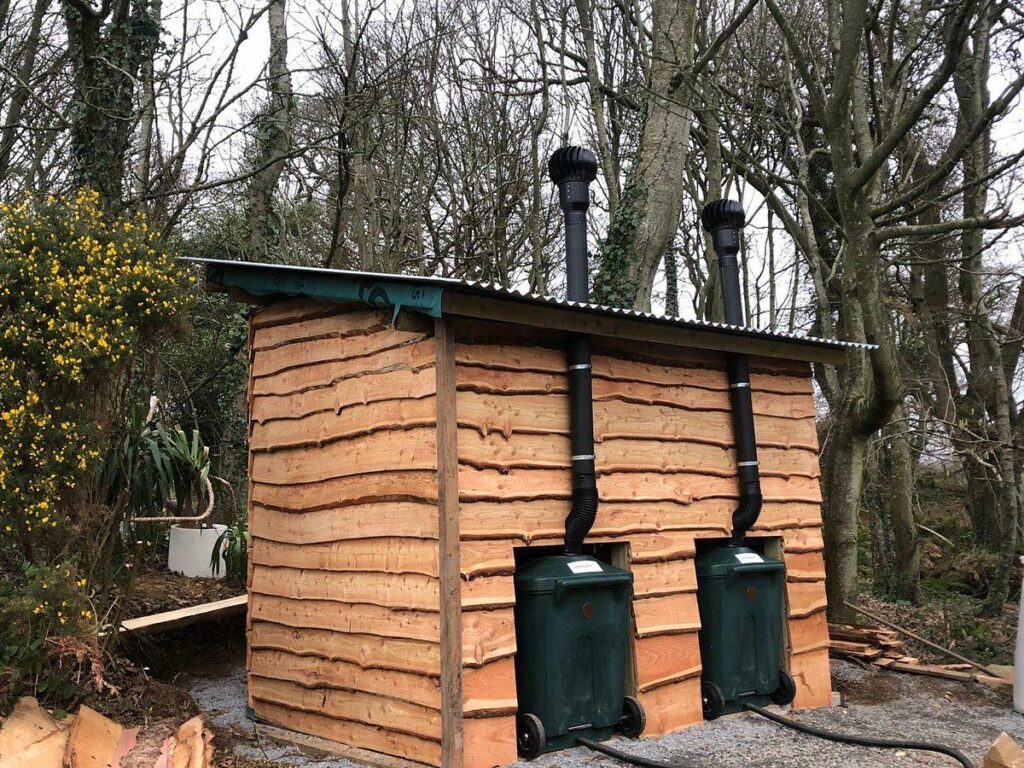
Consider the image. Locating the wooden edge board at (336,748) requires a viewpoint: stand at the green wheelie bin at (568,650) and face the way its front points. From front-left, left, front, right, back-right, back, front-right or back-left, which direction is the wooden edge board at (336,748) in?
front-left

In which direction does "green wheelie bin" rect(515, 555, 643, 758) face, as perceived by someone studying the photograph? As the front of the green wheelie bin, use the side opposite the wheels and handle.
facing away from the viewer and to the left of the viewer

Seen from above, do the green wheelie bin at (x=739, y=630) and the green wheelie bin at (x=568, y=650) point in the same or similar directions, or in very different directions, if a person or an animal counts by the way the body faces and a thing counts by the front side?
same or similar directions

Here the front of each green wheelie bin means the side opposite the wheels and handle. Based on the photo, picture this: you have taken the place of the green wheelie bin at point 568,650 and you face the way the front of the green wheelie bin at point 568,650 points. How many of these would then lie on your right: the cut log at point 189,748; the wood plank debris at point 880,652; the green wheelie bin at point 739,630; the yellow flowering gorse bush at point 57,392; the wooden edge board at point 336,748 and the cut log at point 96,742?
2

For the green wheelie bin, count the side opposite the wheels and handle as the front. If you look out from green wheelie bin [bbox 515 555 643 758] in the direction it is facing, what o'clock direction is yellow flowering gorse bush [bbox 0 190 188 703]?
The yellow flowering gorse bush is roughly at 10 o'clock from the green wheelie bin.

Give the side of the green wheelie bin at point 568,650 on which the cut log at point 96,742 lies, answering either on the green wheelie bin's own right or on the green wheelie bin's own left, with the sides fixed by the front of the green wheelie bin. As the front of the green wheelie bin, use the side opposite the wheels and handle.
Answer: on the green wheelie bin's own left

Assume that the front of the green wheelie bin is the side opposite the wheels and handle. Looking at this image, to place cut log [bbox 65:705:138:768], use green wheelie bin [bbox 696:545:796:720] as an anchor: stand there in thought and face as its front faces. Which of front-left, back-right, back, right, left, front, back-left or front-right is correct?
left

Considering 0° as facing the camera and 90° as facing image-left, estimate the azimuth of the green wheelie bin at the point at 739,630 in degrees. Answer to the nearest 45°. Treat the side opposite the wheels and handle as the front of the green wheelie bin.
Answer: approximately 135°

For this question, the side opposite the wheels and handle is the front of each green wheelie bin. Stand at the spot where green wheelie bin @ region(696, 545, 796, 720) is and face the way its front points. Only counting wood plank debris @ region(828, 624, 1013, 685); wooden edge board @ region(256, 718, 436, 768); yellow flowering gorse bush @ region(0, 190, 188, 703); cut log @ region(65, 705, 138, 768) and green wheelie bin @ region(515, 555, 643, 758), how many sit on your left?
4

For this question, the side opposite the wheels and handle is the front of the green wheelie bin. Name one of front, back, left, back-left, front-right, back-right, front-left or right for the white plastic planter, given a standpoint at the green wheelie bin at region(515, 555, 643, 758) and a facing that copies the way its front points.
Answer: front

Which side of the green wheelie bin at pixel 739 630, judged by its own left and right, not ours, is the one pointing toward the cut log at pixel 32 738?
left

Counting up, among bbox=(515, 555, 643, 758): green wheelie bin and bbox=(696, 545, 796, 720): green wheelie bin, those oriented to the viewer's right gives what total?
0

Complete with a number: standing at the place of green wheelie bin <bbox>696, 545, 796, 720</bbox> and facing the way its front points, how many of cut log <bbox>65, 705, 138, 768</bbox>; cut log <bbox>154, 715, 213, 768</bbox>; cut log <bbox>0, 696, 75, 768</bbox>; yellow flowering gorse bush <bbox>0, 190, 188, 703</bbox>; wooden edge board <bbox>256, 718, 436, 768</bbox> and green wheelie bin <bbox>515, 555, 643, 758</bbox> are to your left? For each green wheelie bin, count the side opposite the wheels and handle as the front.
6

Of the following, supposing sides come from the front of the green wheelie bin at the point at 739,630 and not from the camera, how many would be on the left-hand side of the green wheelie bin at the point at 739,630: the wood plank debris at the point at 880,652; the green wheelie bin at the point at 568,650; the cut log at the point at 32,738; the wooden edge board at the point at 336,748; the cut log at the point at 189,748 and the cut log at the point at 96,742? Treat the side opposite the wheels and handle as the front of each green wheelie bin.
5
